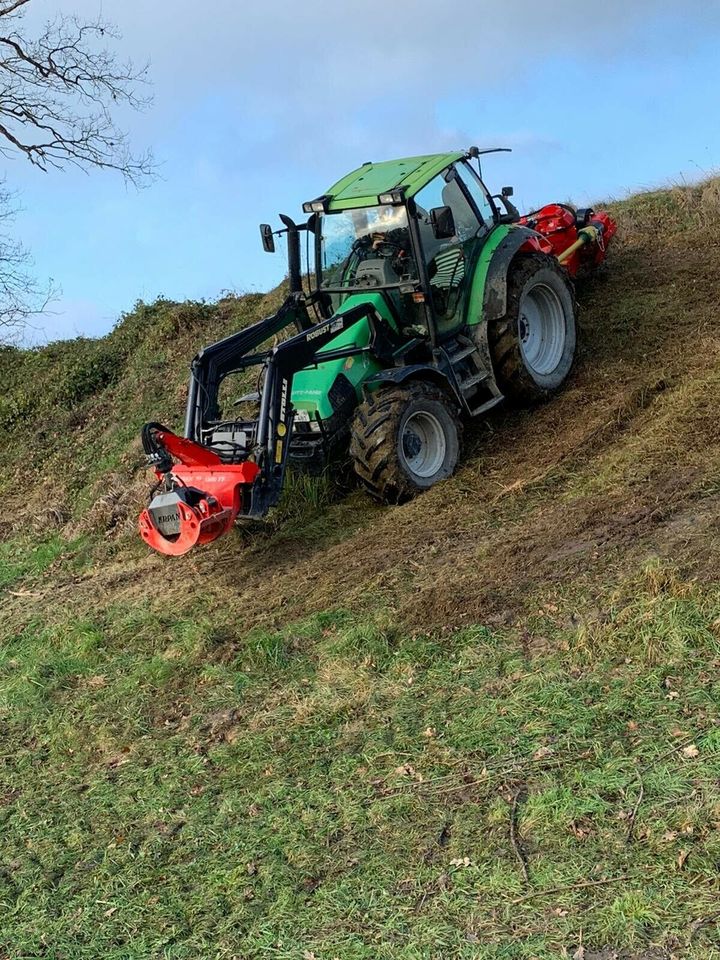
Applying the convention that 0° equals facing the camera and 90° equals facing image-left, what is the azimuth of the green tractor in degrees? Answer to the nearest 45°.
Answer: approximately 45°
